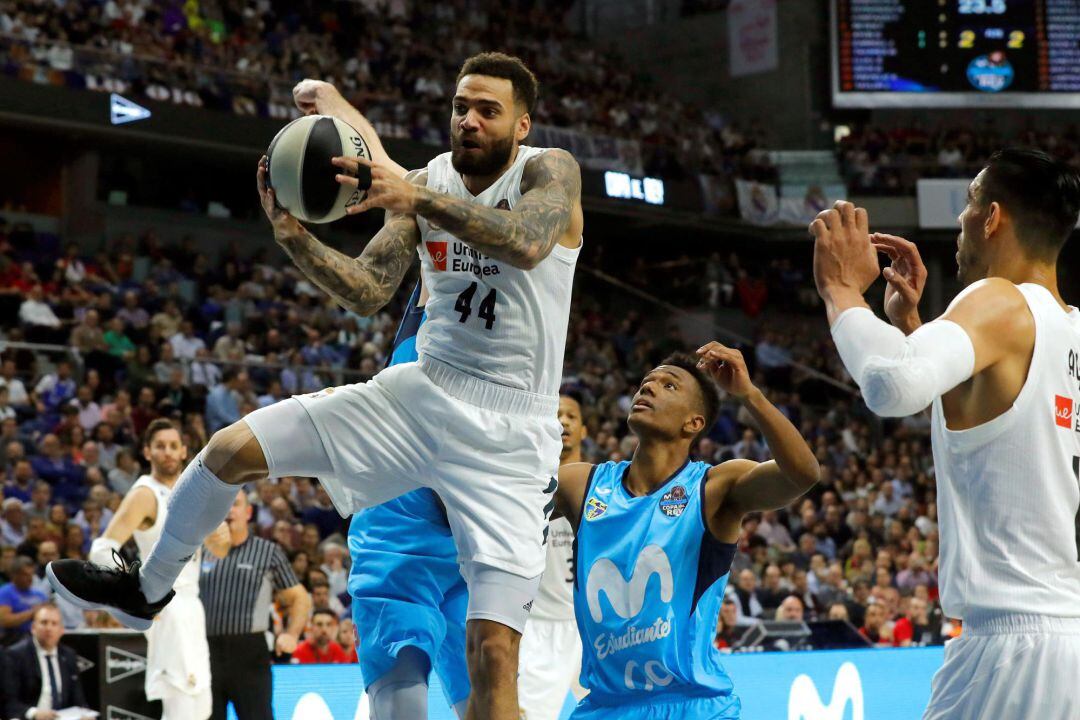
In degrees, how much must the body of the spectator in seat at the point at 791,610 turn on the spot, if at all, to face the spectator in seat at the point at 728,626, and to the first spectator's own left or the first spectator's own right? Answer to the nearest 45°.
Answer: approximately 45° to the first spectator's own right

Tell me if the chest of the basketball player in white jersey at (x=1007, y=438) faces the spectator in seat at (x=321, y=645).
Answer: yes

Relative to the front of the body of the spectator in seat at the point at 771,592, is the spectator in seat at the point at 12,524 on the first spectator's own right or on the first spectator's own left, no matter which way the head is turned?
on the first spectator's own right

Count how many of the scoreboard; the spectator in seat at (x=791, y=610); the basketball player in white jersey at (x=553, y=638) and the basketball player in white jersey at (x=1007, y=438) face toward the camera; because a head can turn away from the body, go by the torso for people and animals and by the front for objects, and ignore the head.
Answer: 3

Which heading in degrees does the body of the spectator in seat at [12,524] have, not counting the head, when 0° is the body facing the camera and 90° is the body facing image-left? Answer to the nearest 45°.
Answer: approximately 315°

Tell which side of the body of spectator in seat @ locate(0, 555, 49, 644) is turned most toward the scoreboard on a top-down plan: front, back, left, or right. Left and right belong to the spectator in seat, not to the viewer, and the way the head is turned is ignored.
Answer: left
